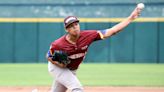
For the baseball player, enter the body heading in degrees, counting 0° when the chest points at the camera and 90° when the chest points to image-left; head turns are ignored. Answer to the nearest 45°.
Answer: approximately 0°
